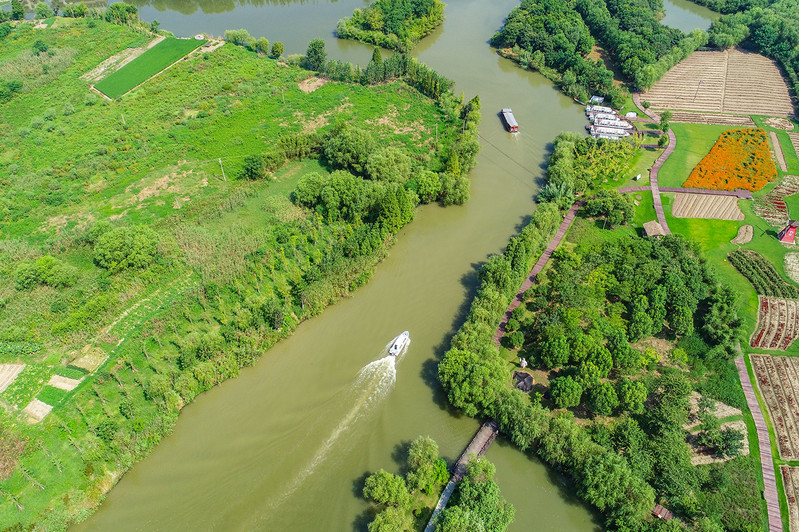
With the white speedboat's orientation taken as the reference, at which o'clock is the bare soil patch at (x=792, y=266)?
The bare soil patch is roughly at 1 o'clock from the white speedboat.

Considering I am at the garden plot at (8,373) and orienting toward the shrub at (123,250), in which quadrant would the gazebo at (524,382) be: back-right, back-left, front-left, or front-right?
front-right

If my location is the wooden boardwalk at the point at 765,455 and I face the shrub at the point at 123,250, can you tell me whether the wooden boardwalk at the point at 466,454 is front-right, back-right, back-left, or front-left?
front-left

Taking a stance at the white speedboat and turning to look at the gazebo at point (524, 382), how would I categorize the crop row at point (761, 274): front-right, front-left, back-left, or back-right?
front-left

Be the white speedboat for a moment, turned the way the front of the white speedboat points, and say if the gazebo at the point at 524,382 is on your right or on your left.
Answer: on your right

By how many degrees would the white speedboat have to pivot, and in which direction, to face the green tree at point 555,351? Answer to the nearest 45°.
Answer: approximately 45° to its right

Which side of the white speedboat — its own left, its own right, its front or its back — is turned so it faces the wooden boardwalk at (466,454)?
right

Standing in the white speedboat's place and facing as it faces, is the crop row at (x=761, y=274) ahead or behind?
ahead

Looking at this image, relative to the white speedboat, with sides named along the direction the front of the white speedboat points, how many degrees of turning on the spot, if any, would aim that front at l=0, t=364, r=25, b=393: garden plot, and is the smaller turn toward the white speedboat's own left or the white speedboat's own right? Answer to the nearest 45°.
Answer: approximately 135° to the white speedboat's own left

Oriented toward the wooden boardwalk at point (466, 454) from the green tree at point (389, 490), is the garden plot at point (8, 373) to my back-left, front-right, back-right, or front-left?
back-left

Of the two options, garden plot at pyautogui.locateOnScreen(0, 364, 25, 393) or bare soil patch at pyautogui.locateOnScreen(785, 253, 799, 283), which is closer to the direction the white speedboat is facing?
the bare soil patch

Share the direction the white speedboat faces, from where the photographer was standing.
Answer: facing away from the viewer and to the right of the viewer
